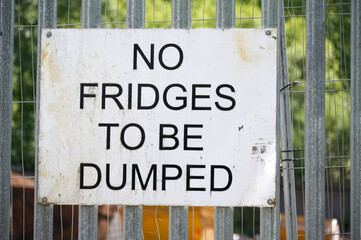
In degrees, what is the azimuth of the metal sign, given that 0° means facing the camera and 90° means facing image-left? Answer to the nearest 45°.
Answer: approximately 0°
